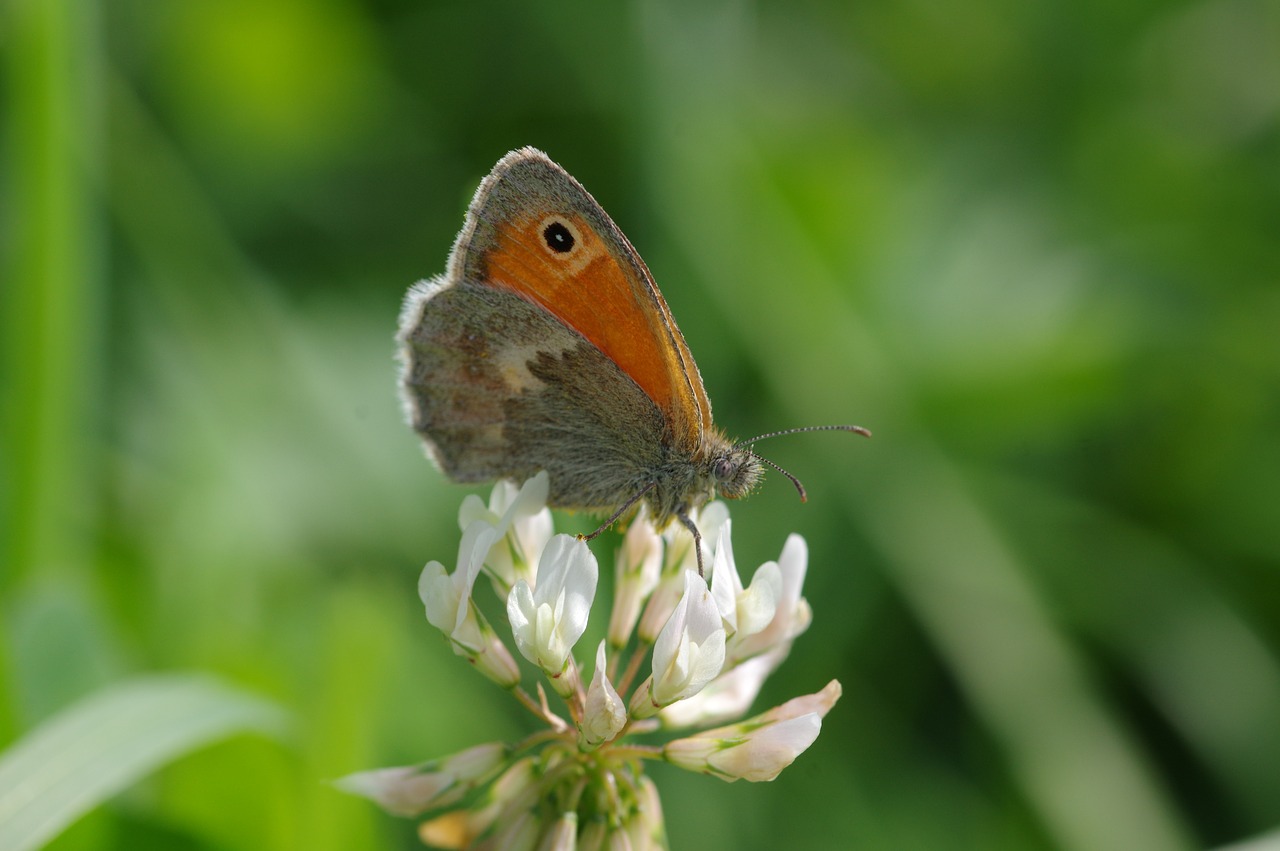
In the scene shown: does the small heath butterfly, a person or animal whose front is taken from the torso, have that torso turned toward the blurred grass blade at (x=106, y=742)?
no

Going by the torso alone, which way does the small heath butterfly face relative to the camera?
to the viewer's right
